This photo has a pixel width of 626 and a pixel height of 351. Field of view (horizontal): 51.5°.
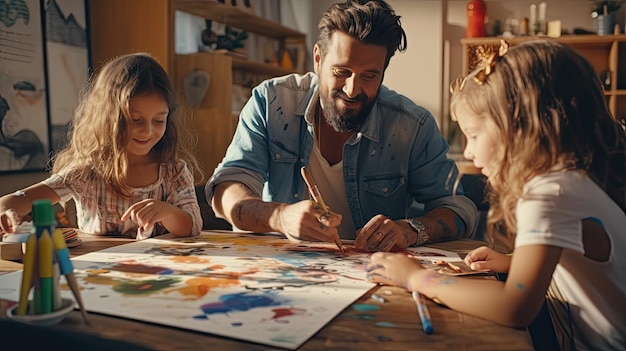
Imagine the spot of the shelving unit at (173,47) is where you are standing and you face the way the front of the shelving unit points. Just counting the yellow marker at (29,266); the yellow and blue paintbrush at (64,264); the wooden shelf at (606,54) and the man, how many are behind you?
0

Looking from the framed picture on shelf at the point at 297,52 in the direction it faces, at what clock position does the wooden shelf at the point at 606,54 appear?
The wooden shelf is roughly at 9 o'clock from the framed picture on shelf.

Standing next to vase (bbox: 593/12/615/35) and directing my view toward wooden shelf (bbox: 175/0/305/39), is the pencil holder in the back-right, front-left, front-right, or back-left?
front-left

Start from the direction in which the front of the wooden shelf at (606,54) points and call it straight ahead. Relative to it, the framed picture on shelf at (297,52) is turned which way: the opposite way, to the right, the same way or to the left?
the same way

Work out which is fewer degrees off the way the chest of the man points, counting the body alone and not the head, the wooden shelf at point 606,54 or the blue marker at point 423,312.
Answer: the blue marker

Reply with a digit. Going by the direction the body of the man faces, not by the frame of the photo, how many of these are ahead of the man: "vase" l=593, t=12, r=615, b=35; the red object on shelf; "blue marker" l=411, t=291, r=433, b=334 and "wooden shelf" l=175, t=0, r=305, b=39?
1

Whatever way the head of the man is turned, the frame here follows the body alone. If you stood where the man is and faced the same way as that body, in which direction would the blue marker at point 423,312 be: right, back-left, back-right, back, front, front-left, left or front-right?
front

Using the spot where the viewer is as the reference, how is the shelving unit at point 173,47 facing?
facing the viewer and to the right of the viewer

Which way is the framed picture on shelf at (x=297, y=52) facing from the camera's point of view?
toward the camera

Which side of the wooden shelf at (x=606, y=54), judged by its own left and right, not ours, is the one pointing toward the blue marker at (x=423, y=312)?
front

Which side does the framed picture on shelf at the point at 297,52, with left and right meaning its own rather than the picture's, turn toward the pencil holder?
front

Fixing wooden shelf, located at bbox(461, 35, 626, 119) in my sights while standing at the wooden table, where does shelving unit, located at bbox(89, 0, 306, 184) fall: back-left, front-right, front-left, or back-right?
front-left

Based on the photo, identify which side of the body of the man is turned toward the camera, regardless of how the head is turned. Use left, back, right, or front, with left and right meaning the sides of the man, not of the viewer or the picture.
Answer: front

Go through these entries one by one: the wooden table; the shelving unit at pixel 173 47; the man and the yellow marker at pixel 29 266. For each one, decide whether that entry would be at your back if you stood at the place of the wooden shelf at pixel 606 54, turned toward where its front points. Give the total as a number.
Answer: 0

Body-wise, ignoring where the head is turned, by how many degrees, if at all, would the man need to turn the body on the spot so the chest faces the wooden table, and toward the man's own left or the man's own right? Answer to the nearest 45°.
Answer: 0° — they already face it

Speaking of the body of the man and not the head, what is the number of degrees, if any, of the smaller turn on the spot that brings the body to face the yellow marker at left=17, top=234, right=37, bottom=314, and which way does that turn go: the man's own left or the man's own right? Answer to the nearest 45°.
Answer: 0° — they already face it

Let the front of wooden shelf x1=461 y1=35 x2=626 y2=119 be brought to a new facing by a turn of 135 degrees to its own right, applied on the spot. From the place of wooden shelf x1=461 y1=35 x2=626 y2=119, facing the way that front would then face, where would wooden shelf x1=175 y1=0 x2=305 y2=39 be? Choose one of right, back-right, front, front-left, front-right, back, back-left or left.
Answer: left

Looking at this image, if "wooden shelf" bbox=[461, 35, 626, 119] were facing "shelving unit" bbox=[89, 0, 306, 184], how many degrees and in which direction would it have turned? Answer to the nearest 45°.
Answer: approximately 45° to its right

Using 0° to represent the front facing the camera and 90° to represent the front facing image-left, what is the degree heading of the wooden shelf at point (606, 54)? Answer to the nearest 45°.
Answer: approximately 0°
